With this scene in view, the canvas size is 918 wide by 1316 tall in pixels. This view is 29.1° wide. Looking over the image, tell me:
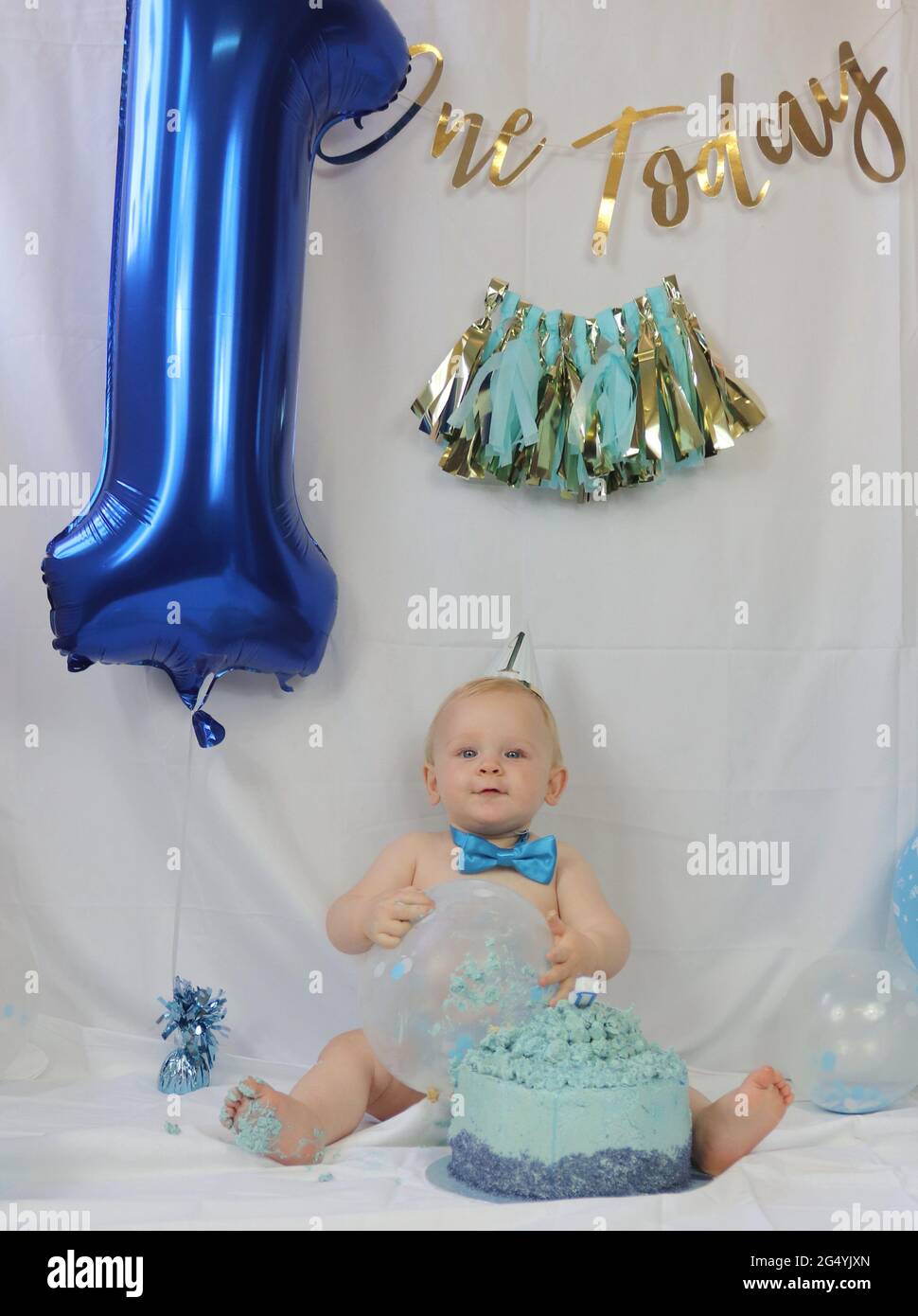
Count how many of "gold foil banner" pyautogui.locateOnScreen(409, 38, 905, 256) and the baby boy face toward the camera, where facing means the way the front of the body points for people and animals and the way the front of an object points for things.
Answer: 2

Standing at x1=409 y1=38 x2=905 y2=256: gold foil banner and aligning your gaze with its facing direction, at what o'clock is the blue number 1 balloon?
The blue number 1 balloon is roughly at 2 o'clock from the gold foil banner.

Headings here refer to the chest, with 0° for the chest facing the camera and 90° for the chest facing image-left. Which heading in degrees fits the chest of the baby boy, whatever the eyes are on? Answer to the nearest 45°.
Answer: approximately 0°
